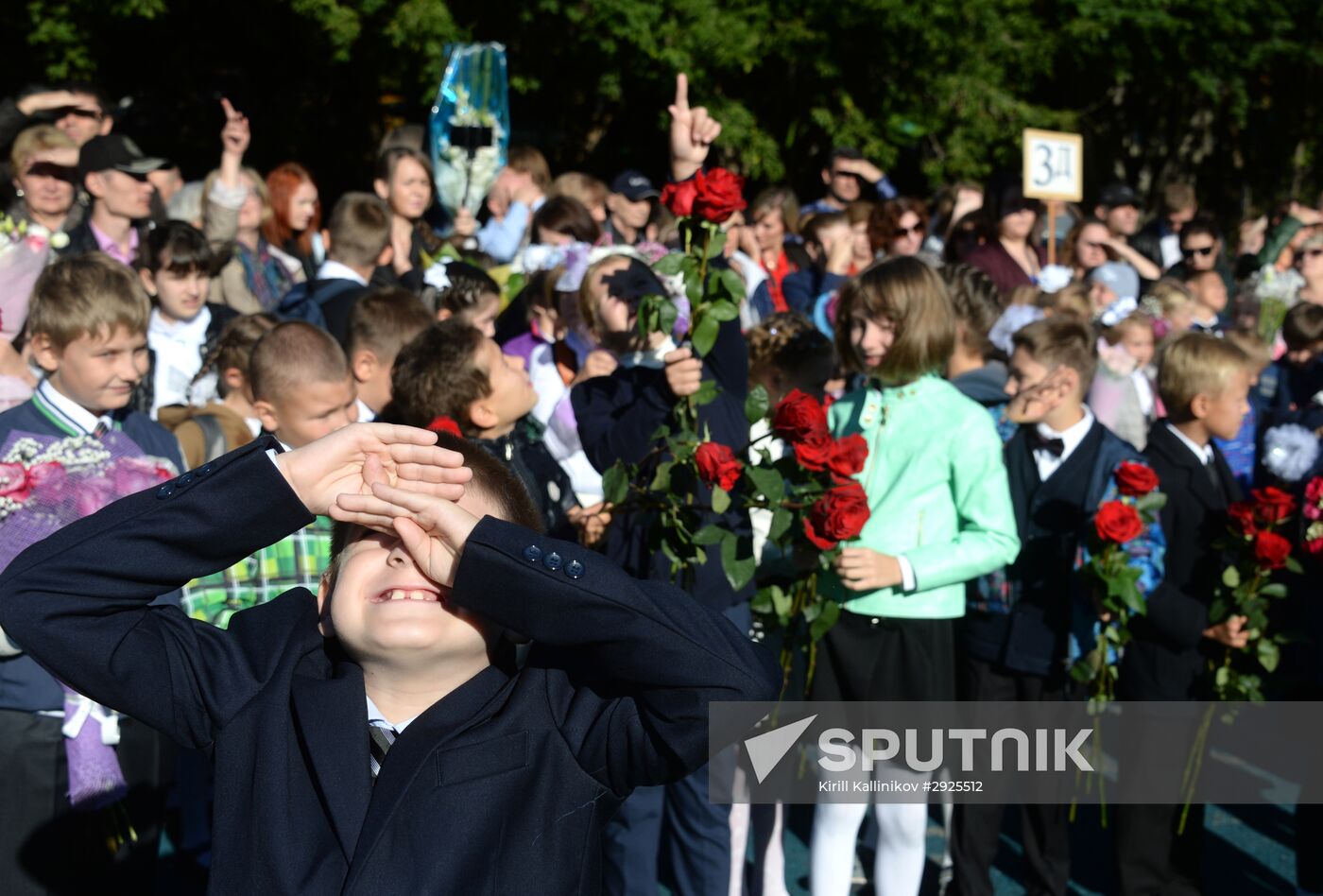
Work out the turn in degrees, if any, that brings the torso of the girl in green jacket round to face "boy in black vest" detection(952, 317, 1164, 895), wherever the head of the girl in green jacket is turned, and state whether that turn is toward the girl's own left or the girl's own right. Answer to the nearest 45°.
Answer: approximately 180°

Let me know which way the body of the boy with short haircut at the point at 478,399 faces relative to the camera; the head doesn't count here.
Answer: to the viewer's right

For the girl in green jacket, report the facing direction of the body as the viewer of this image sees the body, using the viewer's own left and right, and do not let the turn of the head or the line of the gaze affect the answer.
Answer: facing the viewer and to the left of the viewer

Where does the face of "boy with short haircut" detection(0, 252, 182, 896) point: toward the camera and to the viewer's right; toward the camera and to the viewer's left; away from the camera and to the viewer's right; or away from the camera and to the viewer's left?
toward the camera and to the viewer's right

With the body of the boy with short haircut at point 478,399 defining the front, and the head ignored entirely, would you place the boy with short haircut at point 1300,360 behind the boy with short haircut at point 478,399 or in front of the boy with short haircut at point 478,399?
in front

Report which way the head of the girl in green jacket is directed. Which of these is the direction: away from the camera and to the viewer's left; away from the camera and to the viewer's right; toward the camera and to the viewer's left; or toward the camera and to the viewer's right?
toward the camera and to the viewer's left

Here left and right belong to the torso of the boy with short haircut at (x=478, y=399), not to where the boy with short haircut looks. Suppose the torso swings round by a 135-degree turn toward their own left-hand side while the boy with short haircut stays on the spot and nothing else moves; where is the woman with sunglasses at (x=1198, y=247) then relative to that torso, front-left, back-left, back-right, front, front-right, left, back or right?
right

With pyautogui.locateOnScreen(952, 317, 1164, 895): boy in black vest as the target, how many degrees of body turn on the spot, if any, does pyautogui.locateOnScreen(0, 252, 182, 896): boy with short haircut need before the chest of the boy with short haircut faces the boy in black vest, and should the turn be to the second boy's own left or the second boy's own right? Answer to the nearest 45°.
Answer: approximately 45° to the second boy's own left

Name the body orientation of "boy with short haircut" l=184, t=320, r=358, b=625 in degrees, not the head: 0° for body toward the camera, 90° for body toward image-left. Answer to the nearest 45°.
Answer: approximately 315°

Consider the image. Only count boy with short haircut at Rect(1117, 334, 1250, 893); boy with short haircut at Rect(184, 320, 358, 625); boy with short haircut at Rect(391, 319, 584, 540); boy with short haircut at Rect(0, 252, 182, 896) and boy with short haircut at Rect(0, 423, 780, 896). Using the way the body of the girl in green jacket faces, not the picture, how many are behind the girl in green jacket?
1

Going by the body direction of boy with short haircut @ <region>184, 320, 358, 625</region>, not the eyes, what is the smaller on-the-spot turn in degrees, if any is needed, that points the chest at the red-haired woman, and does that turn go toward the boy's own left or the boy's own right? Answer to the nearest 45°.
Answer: approximately 135° to the boy's own left

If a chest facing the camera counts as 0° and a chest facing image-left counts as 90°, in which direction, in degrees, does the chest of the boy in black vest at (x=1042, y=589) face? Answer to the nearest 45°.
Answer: approximately 45°

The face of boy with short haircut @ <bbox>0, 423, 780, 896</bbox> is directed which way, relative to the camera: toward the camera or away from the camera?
toward the camera

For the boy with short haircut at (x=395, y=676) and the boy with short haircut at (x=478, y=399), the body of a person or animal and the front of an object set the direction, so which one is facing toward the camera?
the boy with short haircut at (x=395, y=676)

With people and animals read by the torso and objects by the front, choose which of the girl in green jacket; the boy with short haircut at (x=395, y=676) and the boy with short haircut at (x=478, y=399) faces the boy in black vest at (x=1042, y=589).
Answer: the boy with short haircut at (x=478, y=399)

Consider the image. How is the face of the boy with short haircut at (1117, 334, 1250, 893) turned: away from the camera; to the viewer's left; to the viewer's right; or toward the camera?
to the viewer's right

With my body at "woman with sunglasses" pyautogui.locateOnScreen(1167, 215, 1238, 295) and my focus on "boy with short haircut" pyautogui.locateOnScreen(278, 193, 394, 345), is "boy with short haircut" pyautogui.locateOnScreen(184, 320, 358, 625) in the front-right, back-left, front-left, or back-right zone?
front-left
